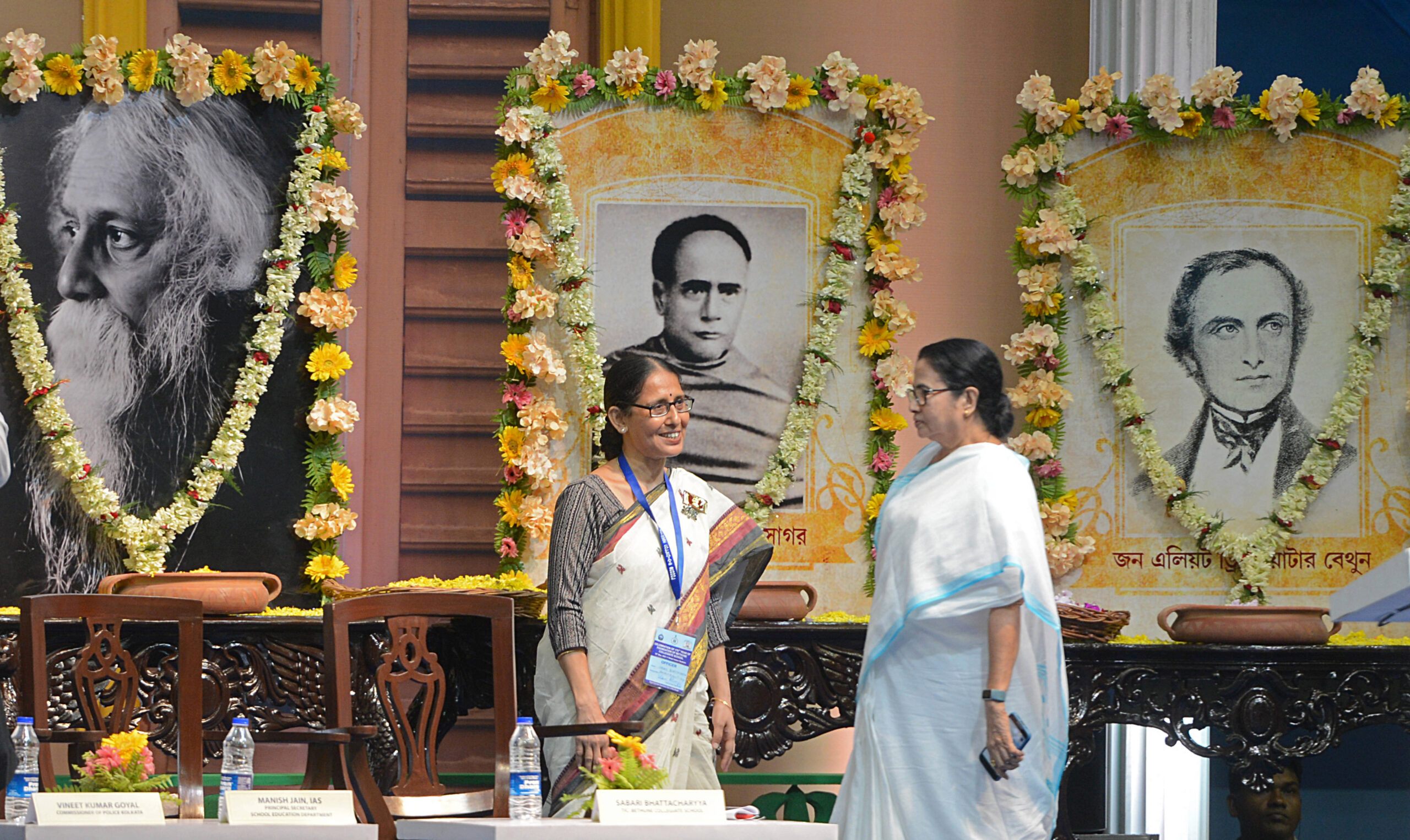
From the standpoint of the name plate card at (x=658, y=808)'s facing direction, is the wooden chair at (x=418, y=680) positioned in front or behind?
behind

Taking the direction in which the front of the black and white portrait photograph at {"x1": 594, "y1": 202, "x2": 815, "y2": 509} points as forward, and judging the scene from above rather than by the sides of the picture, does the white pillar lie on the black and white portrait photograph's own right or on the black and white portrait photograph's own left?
on the black and white portrait photograph's own left

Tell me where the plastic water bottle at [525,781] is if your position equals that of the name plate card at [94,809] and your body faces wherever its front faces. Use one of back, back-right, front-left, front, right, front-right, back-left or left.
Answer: left

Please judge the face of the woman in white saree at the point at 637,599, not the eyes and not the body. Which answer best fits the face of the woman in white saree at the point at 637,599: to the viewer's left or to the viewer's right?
to the viewer's right

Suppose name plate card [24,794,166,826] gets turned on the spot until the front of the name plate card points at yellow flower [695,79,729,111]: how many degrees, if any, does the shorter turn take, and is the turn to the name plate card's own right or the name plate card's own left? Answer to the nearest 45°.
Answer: approximately 135° to the name plate card's own left

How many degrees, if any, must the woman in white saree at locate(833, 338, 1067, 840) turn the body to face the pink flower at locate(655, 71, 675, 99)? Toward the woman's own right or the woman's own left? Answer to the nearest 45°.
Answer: approximately 45° to the woman's own right

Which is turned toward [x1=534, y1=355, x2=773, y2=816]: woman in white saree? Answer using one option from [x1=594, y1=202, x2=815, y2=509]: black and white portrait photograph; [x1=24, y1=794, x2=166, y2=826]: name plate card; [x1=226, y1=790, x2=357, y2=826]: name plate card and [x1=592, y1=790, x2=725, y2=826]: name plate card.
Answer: the black and white portrait photograph

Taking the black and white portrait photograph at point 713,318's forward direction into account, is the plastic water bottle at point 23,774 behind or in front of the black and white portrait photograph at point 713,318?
in front

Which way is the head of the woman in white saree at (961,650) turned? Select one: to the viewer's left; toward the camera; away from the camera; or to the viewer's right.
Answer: to the viewer's left

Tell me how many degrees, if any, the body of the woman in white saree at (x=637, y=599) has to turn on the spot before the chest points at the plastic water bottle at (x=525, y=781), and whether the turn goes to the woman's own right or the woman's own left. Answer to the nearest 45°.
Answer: approximately 45° to the woman's own right

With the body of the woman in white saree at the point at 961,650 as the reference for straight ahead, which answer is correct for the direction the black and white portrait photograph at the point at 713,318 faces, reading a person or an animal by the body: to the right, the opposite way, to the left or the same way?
to the left

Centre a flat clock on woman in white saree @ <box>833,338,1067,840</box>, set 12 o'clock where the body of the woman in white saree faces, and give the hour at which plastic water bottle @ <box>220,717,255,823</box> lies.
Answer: The plastic water bottle is roughly at 11 o'clock from the woman in white saree.

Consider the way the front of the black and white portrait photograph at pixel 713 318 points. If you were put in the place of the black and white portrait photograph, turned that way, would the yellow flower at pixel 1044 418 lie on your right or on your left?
on your left

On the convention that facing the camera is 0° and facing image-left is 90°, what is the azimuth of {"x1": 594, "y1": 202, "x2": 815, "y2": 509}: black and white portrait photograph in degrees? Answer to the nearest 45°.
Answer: approximately 0°
